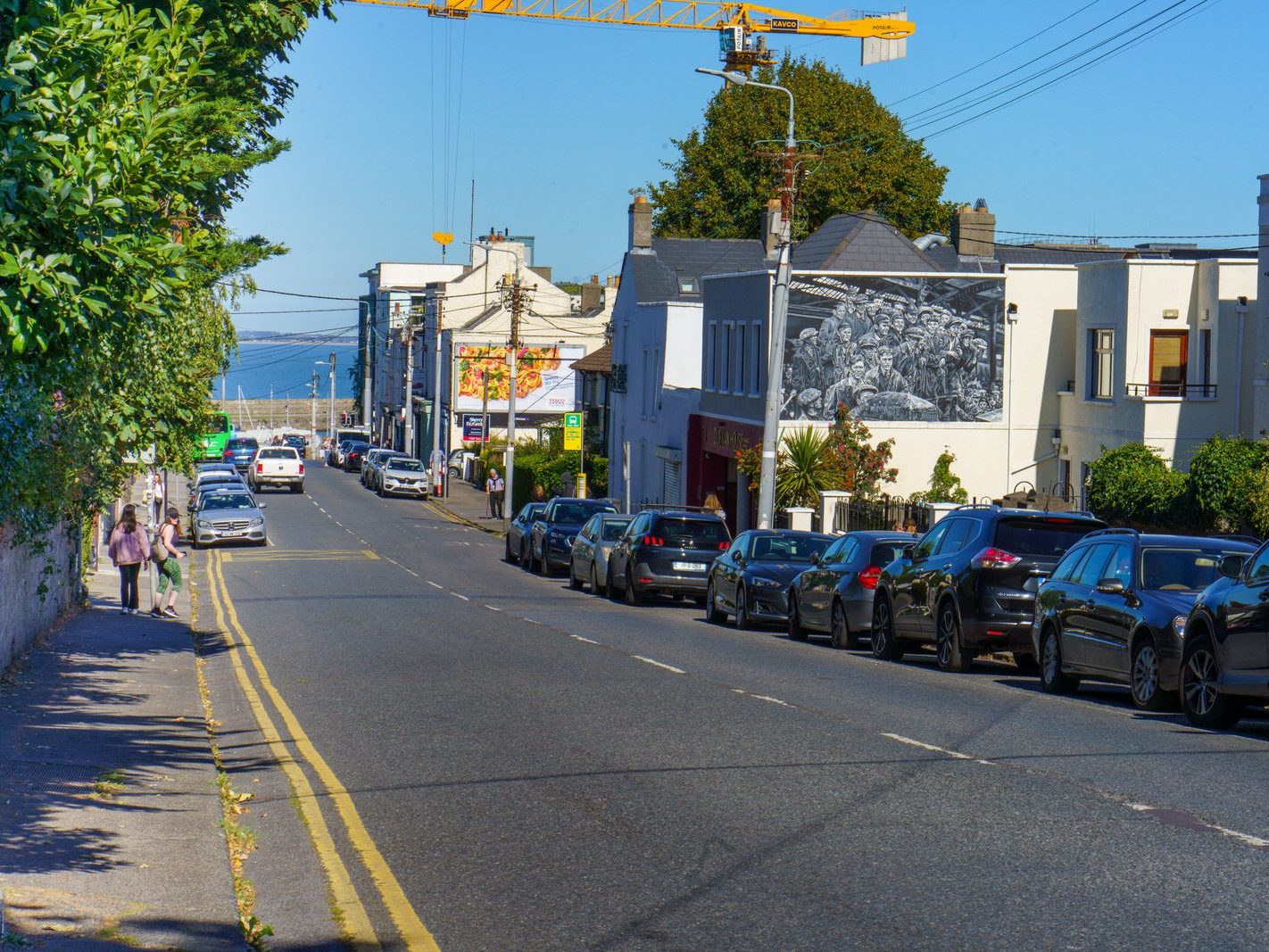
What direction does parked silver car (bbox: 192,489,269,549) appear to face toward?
toward the camera

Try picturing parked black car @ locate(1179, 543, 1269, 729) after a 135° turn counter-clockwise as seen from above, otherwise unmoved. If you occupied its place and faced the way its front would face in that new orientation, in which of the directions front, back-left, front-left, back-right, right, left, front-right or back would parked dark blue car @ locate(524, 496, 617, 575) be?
back-right

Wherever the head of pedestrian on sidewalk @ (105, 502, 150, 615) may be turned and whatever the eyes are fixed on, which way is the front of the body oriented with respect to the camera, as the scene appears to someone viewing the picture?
away from the camera

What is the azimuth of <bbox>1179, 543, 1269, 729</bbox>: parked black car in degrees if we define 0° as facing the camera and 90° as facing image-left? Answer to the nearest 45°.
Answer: approximately 135°

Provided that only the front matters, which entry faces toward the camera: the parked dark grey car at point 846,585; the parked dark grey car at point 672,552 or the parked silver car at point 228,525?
the parked silver car

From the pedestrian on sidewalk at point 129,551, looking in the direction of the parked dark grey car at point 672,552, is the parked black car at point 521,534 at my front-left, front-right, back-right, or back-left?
front-left

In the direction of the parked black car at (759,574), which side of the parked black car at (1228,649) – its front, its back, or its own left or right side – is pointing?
front

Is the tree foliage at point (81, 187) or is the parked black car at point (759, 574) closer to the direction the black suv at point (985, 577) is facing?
the parked black car

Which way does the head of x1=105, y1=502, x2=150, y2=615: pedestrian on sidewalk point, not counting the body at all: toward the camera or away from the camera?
away from the camera

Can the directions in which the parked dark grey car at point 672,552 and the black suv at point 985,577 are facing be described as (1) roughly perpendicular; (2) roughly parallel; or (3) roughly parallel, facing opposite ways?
roughly parallel

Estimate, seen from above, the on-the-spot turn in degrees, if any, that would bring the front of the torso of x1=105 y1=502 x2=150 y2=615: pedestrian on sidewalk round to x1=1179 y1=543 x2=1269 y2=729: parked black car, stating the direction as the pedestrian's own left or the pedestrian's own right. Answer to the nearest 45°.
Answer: approximately 135° to the pedestrian's own right
